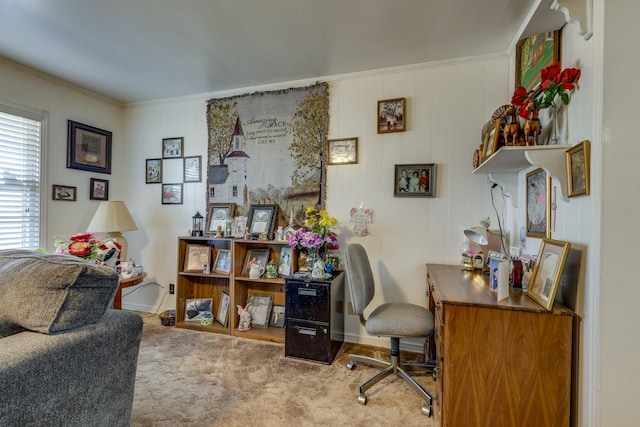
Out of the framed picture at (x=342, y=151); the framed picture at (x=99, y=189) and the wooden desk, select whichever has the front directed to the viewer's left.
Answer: the wooden desk

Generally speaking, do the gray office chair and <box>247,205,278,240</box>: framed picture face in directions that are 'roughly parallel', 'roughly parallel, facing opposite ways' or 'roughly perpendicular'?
roughly perpendicular

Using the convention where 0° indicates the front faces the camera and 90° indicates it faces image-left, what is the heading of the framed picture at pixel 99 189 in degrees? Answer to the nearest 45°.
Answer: approximately 315°

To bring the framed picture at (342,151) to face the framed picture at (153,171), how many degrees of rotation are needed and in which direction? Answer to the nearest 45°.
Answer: approximately 90° to its right

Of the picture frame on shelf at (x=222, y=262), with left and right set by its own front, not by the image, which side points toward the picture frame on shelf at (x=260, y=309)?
left

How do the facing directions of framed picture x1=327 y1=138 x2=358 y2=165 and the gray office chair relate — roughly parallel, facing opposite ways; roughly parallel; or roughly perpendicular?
roughly perpendicular

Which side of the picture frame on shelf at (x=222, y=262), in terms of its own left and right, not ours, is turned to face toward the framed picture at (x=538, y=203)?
left

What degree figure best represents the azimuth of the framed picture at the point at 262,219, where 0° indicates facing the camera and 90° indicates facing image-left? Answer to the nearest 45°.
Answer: approximately 45°

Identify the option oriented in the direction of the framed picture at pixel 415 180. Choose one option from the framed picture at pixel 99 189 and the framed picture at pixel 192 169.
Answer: the framed picture at pixel 99 189

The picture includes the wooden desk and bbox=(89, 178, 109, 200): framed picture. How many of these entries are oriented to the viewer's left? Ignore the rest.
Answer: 1

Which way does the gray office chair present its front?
to the viewer's right

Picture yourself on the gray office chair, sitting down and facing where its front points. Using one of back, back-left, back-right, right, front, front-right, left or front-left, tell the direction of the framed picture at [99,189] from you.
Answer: back

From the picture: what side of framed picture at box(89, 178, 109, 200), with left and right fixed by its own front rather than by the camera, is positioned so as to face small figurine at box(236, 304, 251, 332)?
front

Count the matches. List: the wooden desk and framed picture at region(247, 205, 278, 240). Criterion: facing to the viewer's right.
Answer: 0

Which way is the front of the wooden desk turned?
to the viewer's left

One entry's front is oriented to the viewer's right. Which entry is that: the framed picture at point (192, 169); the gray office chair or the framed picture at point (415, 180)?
the gray office chair

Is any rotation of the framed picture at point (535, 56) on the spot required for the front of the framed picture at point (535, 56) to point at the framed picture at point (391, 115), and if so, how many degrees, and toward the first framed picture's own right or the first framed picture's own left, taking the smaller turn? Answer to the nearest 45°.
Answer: approximately 45° to the first framed picture's own right
